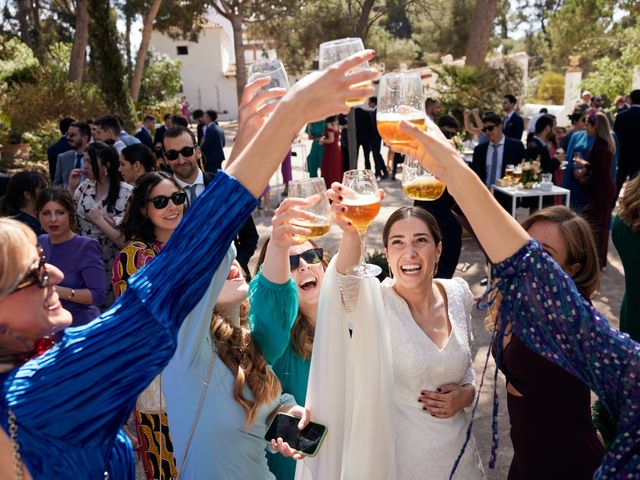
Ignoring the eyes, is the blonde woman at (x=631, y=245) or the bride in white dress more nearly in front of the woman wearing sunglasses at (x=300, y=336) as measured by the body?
the bride in white dress

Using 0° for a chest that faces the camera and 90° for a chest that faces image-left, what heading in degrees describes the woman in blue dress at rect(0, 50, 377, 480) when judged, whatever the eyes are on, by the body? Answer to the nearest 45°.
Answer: approximately 270°

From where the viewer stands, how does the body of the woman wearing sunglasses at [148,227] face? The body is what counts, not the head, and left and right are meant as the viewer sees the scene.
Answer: facing the viewer and to the right of the viewer

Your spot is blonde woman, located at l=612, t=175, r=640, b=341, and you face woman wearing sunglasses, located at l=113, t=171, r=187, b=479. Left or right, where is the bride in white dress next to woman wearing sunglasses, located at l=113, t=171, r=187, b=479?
left

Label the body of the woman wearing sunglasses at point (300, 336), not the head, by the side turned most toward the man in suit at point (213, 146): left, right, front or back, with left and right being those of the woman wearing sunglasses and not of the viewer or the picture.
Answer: back

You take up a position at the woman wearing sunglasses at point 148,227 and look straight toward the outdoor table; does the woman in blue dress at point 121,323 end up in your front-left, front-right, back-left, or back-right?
back-right

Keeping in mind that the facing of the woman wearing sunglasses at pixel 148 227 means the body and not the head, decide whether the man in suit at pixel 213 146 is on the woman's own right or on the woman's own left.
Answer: on the woman's own left

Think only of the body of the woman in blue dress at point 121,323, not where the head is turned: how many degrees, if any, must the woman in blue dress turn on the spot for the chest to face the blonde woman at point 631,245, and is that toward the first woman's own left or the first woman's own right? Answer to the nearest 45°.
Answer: approximately 45° to the first woman's own left

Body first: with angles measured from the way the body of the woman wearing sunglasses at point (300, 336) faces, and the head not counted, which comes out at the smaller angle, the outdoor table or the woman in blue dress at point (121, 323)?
the woman in blue dress

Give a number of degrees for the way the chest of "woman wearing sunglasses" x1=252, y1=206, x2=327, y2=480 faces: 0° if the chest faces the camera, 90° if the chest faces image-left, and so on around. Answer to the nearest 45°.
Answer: approximately 0°

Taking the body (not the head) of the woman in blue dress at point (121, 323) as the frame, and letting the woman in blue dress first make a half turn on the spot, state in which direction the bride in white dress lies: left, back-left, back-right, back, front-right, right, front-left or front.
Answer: back-right
